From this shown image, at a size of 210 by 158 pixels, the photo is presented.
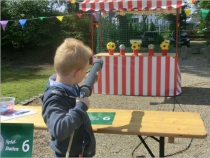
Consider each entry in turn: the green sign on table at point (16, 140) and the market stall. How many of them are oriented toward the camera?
2

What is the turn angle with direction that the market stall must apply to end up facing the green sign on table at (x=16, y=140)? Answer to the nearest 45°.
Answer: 0° — it already faces it

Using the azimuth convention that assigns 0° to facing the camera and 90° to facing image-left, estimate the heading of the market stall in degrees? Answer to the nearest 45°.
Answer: approximately 0°

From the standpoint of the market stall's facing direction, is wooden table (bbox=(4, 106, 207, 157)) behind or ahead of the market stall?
ahead

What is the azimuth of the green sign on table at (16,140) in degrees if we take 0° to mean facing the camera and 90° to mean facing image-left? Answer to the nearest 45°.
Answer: approximately 0°

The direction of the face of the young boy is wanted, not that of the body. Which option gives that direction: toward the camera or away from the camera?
away from the camera

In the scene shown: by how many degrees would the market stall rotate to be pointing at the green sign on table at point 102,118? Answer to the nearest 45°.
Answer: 0° — it already faces it
